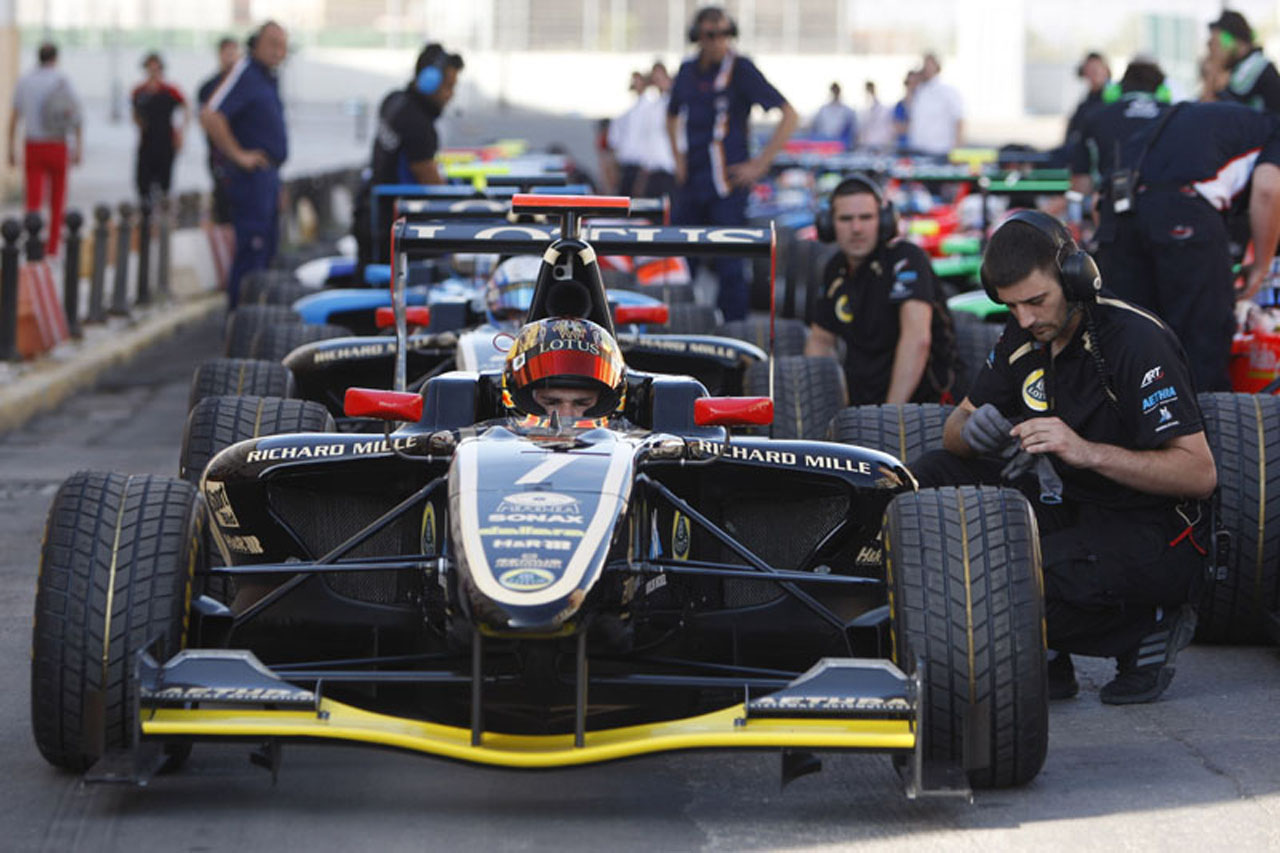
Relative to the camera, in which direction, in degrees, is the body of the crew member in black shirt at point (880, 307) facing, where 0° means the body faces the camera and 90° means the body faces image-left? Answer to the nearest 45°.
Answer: approximately 45°

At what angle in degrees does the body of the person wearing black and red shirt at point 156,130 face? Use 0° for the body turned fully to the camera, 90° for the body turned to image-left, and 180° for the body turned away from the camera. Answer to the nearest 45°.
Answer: approximately 0°

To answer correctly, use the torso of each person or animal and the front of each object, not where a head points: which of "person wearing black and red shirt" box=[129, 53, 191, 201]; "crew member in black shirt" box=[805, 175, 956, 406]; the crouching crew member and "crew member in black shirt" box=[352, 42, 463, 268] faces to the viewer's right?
"crew member in black shirt" box=[352, 42, 463, 268]

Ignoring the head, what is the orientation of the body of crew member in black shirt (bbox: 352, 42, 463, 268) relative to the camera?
to the viewer's right

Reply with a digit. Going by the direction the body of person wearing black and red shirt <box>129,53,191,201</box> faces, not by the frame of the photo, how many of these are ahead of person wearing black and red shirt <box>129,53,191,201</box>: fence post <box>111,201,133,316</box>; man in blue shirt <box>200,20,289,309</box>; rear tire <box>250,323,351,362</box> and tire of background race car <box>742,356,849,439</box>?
4

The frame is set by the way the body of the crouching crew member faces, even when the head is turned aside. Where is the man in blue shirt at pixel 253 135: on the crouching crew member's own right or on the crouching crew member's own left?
on the crouching crew member's own right

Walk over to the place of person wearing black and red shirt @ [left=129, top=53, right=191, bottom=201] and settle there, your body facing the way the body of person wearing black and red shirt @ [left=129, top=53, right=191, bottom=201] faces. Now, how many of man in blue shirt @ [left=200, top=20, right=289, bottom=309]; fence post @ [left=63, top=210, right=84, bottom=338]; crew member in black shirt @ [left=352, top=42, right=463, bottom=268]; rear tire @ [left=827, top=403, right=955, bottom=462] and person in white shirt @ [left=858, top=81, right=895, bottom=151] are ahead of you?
4

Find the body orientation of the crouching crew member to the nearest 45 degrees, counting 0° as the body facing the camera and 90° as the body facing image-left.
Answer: approximately 45°
